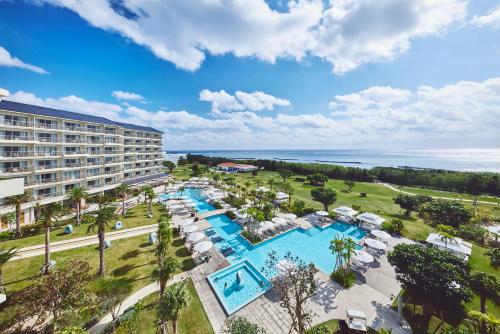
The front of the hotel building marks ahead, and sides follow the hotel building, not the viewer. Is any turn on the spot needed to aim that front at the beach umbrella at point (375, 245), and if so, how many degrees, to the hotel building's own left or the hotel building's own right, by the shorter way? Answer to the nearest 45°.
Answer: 0° — it already faces it

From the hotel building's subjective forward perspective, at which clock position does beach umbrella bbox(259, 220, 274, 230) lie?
The beach umbrella is roughly at 12 o'clock from the hotel building.

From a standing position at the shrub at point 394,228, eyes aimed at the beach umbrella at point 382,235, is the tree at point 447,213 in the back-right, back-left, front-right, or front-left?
back-left

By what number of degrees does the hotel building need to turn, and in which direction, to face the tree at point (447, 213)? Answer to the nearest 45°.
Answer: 0° — it already faces it

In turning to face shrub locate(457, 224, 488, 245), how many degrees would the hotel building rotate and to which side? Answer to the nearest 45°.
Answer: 0° — it already faces it

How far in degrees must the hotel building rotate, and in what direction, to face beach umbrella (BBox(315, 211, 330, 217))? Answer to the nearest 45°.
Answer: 0° — it already faces it

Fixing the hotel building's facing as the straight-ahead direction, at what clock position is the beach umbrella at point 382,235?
The beach umbrella is roughly at 12 o'clock from the hotel building.

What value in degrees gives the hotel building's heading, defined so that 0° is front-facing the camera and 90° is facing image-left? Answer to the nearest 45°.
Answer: approximately 315°
